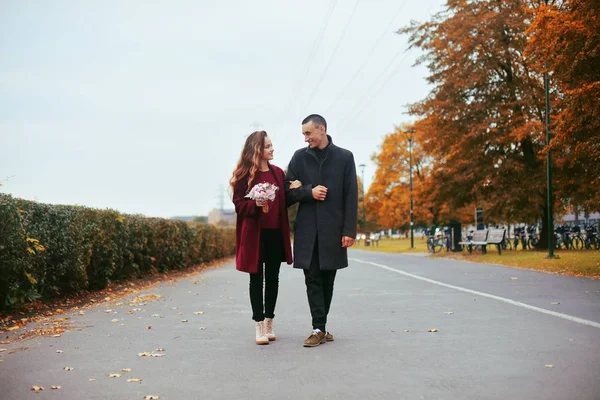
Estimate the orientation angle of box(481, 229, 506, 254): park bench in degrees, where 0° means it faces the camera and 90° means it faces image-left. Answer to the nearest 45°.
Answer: approximately 45°
